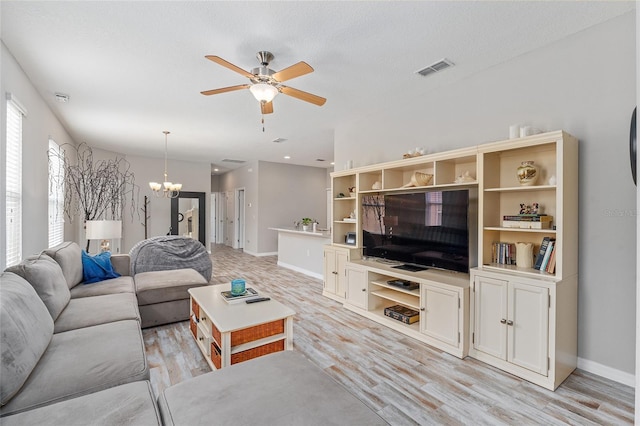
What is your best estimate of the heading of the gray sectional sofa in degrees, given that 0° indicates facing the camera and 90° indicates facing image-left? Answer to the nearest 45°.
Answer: approximately 270°

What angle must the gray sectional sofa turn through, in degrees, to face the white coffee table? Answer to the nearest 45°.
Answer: approximately 45° to its left

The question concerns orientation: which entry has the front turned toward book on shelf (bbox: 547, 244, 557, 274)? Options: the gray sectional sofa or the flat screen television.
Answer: the gray sectional sofa

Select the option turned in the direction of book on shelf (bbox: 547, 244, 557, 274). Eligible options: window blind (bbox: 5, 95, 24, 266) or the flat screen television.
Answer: the window blind

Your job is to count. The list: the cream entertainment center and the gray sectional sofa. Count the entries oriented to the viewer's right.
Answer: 1

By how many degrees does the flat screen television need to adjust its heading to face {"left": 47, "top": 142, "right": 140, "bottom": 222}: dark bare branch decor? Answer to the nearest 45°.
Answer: approximately 45° to its right

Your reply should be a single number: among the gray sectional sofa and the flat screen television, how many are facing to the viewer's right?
1

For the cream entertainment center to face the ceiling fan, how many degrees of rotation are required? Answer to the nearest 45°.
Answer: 0° — it already faces it

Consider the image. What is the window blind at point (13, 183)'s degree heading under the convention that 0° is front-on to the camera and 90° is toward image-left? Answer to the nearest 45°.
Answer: approximately 315°

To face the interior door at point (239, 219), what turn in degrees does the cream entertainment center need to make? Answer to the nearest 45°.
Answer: approximately 90° to its right

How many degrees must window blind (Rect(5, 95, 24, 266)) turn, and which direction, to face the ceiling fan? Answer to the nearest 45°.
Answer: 0° — it already faces it

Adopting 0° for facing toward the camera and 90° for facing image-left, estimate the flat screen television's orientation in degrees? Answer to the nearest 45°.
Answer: approximately 45°

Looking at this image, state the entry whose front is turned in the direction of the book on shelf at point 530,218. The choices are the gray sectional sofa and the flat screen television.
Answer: the gray sectional sofa

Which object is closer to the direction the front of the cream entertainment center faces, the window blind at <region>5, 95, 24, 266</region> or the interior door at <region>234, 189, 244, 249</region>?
the window blind
